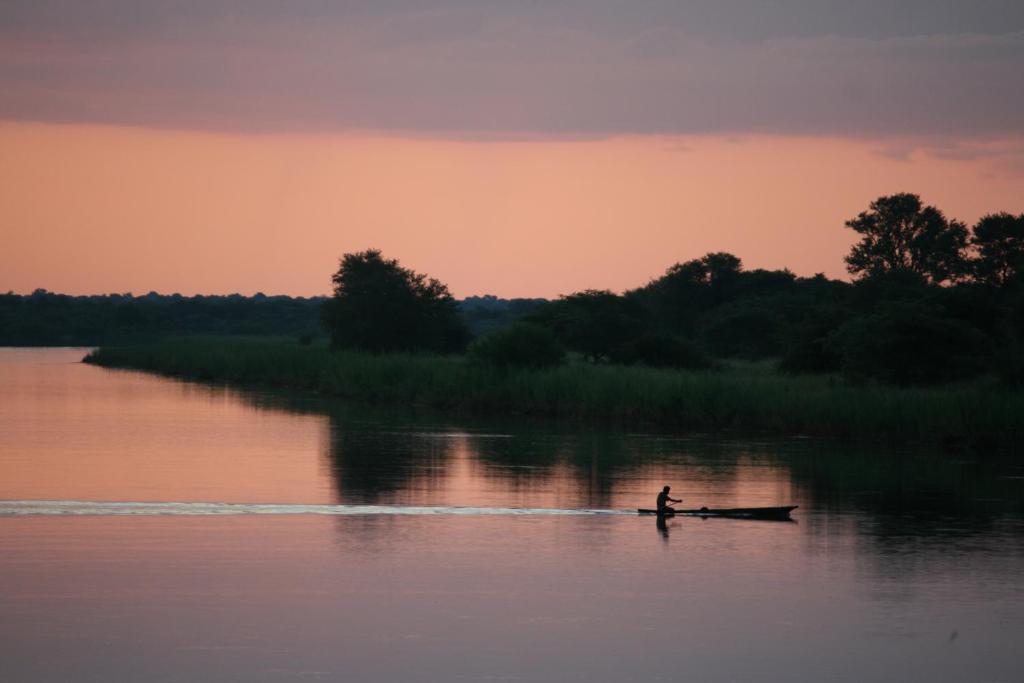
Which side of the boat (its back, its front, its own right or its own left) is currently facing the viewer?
right

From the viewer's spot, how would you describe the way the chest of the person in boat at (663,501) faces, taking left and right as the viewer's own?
facing to the right of the viewer
